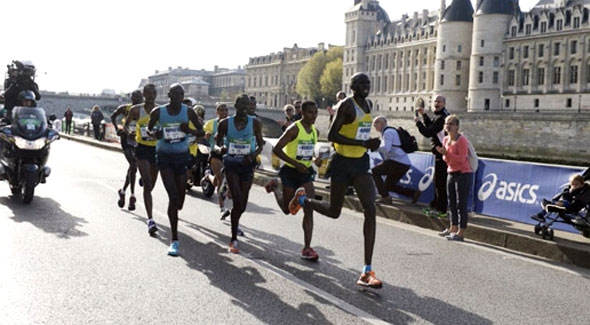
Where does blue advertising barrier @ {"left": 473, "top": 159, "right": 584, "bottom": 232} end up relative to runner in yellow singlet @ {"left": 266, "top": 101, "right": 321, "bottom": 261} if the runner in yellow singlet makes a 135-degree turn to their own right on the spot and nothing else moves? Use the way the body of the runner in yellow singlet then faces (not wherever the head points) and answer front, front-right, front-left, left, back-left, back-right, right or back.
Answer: back-right

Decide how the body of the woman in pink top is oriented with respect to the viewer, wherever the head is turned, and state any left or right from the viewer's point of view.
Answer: facing the viewer and to the left of the viewer

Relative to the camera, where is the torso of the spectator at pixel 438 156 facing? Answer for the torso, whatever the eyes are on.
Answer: to the viewer's left

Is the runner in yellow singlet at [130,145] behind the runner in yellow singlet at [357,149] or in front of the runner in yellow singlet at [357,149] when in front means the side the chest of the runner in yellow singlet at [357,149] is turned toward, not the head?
behind

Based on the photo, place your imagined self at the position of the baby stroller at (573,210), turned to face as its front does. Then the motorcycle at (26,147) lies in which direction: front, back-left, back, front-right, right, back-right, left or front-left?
front

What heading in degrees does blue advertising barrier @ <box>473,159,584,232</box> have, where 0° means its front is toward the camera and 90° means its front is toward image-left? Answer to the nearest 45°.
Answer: approximately 45°

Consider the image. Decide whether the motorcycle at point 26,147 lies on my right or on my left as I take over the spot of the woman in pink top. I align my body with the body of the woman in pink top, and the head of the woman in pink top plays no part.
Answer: on my right

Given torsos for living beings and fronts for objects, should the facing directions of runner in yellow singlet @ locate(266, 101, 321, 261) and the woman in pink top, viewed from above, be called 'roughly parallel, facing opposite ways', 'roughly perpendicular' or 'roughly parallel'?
roughly perpendicular

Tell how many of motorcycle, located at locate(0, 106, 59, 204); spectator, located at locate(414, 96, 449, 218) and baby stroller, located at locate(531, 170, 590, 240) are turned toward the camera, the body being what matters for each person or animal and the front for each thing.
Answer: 1

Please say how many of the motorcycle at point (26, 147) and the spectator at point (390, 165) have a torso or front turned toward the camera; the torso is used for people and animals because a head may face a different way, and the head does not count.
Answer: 1

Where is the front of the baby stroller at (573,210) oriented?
to the viewer's left

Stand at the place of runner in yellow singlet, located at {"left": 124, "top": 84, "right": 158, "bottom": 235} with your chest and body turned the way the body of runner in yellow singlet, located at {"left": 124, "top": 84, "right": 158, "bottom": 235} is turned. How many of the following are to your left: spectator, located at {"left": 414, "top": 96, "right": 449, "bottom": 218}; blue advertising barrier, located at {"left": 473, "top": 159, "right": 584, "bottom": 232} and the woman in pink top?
3
